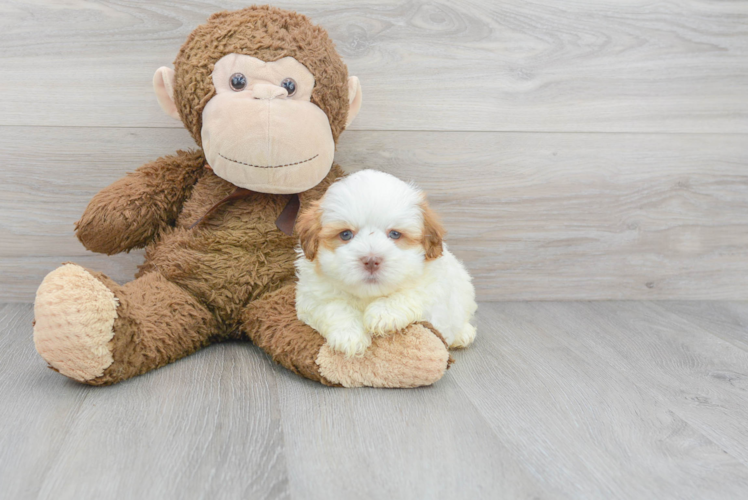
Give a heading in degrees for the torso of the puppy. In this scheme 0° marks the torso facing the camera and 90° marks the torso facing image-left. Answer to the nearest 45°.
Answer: approximately 45°

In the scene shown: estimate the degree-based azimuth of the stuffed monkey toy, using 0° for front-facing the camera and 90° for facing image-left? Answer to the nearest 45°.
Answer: approximately 0°
